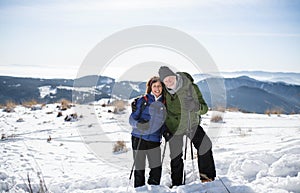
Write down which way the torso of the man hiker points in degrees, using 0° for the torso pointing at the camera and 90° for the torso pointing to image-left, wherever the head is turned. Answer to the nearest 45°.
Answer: approximately 0°

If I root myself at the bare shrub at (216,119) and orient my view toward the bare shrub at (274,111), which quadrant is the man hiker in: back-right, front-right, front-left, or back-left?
back-right

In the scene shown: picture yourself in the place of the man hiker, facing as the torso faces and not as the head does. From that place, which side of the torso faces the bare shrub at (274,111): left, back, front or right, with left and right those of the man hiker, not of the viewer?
back

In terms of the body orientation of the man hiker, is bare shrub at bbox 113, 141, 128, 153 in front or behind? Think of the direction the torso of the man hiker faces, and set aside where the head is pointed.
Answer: behind

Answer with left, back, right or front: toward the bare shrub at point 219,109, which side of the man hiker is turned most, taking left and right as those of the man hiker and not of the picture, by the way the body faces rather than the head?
back

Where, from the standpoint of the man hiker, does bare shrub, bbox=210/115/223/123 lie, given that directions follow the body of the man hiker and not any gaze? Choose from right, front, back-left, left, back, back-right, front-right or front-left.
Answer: back
